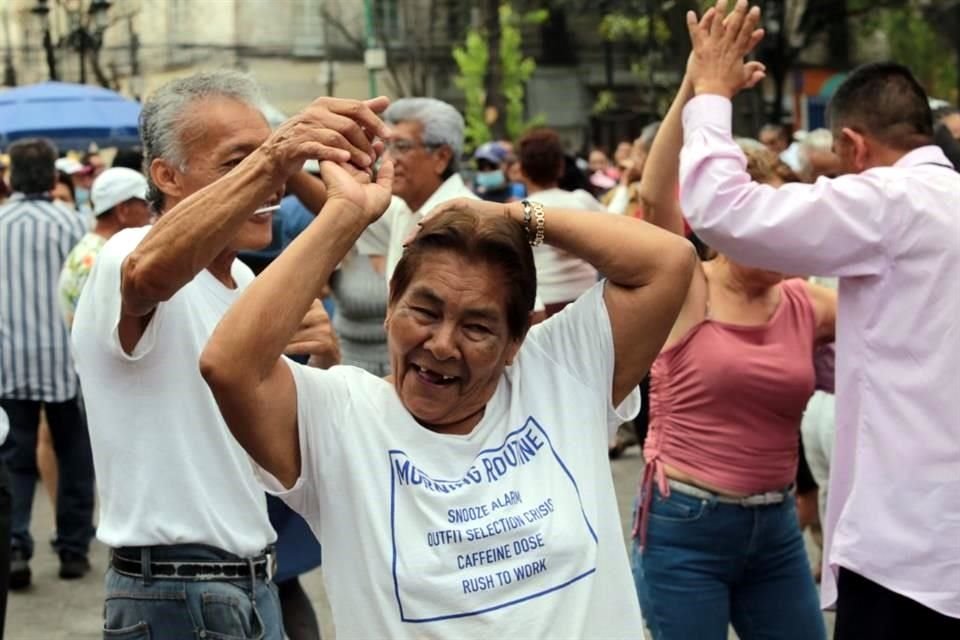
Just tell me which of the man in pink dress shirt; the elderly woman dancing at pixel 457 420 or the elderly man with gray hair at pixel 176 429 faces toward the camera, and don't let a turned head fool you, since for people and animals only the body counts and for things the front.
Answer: the elderly woman dancing

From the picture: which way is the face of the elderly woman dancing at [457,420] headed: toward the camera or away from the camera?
toward the camera

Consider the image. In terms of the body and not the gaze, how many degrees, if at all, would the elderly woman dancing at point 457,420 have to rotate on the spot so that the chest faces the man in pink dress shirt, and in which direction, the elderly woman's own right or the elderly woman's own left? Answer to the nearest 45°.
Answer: approximately 135° to the elderly woman's own left

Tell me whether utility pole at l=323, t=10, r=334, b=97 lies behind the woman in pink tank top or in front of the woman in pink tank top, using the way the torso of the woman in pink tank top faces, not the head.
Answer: behind

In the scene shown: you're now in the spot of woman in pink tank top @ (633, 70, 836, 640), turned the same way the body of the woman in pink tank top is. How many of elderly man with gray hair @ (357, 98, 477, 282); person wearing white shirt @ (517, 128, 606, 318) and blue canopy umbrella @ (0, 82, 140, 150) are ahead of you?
0

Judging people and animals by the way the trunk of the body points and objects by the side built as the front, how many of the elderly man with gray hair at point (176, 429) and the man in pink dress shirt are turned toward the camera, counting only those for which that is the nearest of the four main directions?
0

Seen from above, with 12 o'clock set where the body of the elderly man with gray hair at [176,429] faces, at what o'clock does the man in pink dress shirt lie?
The man in pink dress shirt is roughly at 12 o'clock from the elderly man with gray hair.

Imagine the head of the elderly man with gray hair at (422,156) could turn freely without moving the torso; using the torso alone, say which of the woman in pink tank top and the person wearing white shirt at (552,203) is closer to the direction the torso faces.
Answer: the woman in pink tank top

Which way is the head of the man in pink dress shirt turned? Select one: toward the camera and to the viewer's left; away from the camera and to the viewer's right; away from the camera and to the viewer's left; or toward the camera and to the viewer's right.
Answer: away from the camera and to the viewer's left

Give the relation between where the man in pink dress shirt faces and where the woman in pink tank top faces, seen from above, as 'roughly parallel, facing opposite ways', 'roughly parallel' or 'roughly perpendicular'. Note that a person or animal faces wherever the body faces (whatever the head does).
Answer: roughly parallel, facing opposite ways

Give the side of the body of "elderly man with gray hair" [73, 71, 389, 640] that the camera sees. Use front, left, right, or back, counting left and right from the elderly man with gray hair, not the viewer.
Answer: right

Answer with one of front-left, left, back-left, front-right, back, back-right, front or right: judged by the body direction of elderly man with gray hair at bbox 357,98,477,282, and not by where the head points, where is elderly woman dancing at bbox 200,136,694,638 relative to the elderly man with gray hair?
front-left

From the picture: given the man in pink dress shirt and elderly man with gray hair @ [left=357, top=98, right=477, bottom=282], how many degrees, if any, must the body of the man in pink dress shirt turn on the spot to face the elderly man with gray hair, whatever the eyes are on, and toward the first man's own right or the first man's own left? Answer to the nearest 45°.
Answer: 0° — they already face them

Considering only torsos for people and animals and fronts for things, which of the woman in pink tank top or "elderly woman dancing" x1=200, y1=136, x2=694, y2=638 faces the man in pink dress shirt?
the woman in pink tank top

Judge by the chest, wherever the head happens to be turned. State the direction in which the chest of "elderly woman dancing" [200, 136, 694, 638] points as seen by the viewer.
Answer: toward the camera

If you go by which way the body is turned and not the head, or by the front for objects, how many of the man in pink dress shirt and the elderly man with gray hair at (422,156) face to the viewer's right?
0

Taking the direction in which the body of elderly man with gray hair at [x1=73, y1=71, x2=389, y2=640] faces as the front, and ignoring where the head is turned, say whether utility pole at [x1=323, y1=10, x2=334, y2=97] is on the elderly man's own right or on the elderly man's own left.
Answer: on the elderly man's own left
